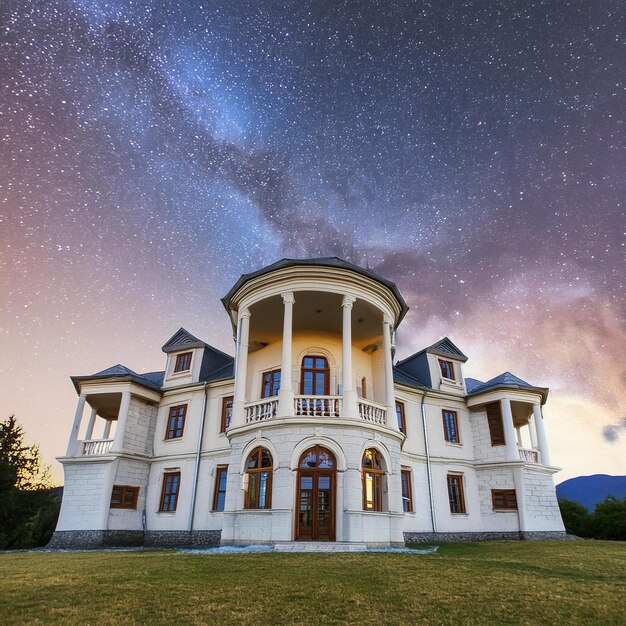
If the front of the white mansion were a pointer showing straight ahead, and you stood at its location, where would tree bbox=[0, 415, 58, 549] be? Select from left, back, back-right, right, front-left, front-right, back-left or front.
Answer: back-right

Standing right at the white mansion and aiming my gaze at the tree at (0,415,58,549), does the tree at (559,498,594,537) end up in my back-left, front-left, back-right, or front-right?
back-right

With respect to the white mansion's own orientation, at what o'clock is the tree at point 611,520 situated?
The tree is roughly at 8 o'clock from the white mansion.

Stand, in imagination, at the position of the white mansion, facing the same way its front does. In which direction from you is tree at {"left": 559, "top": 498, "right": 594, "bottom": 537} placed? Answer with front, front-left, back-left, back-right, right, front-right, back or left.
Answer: back-left

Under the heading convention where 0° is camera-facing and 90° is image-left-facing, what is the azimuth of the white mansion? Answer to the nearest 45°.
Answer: approximately 0°
